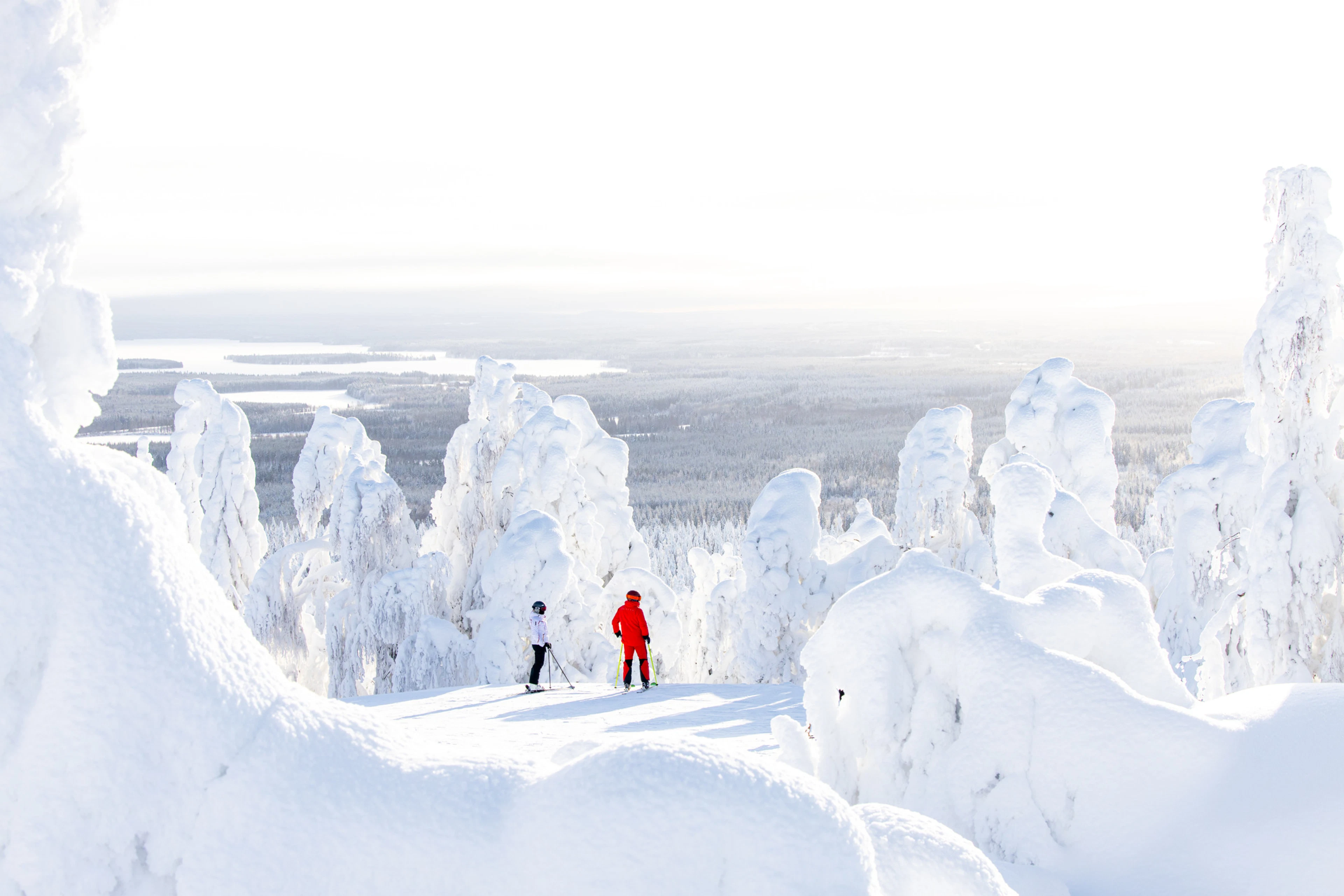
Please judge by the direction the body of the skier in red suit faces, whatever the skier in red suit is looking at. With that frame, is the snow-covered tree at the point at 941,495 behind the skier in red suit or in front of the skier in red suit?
in front

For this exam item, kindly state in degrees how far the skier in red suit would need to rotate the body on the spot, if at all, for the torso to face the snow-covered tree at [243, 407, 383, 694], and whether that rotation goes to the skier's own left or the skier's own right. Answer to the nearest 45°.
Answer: approximately 45° to the skier's own left

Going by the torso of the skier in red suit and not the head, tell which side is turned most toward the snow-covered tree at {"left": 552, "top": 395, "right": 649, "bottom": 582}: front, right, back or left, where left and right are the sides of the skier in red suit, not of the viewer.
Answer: front

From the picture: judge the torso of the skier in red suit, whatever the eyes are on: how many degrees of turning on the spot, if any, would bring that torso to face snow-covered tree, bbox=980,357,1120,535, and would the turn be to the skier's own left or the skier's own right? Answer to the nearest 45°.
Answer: approximately 45° to the skier's own right

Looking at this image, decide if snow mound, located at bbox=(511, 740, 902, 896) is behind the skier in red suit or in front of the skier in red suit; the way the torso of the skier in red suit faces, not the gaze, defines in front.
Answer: behind

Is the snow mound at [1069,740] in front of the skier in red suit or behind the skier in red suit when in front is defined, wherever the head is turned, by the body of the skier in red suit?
behind

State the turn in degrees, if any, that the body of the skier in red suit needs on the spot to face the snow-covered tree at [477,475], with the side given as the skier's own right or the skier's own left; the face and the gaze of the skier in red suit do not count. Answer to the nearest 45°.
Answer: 0° — they already face it

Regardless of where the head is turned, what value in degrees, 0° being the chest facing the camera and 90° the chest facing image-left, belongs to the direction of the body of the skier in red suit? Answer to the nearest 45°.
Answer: approximately 180°

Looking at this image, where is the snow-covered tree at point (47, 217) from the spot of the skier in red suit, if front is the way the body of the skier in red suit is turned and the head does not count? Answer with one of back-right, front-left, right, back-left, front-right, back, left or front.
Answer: back
